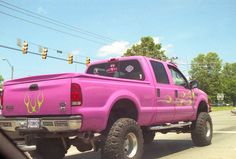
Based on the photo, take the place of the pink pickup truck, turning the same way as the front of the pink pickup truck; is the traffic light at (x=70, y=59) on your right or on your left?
on your left

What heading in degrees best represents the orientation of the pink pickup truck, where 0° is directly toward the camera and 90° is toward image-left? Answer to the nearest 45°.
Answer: approximately 225°

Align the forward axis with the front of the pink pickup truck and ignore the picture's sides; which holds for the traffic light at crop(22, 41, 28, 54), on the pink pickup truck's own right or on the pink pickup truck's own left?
on the pink pickup truck's own left

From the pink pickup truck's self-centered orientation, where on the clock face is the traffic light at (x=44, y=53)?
The traffic light is roughly at 10 o'clock from the pink pickup truck.
